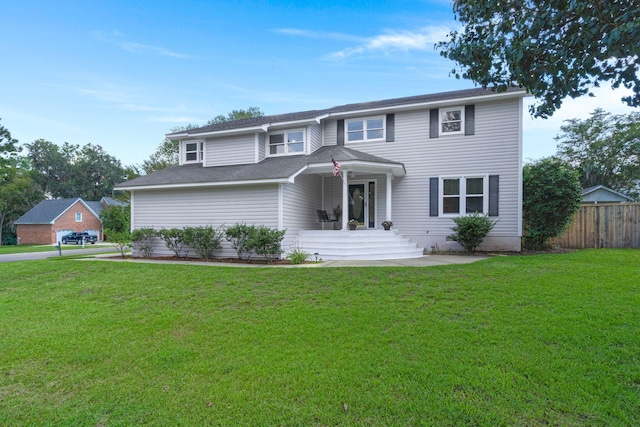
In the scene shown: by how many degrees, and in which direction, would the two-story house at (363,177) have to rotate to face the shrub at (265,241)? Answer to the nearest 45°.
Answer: approximately 45° to its right

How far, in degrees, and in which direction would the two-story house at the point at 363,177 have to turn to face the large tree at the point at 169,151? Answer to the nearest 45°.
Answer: approximately 135° to its right

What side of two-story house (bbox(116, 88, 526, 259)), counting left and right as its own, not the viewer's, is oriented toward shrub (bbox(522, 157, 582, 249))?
left

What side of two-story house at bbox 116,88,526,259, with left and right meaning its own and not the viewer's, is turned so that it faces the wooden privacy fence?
left

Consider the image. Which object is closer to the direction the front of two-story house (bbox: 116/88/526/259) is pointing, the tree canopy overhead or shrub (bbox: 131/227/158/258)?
the tree canopy overhead

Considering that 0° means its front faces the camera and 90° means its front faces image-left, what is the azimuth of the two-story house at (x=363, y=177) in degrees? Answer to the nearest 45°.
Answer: approximately 0°

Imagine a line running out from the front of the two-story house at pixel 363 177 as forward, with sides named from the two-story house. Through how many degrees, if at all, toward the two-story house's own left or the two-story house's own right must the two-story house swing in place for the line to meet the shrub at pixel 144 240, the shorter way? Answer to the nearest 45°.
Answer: approximately 90° to the two-story house's own right

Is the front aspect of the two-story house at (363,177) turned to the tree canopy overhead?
yes

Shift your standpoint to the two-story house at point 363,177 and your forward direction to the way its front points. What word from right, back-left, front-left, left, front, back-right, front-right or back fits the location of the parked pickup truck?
back-right
